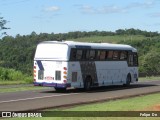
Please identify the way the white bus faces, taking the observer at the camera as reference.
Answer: facing away from the viewer and to the right of the viewer
